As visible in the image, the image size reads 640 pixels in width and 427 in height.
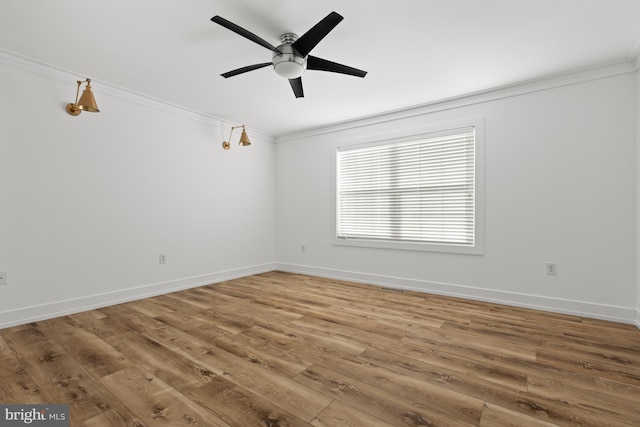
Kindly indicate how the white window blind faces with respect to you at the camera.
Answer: facing the viewer and to the left of the viewer
